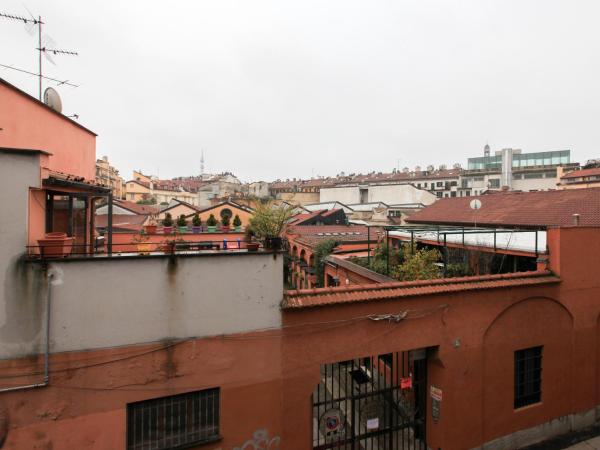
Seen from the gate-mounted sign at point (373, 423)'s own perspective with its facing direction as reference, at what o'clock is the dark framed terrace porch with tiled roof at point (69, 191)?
The dark framed terrace porch with tiled roof is roughly at 4 o'clock from the gate-mounted sign.
